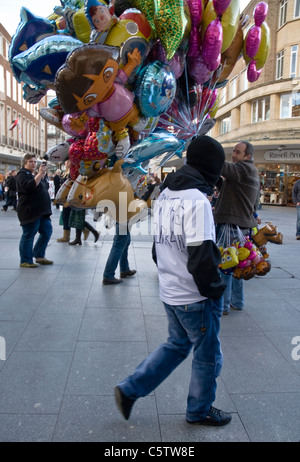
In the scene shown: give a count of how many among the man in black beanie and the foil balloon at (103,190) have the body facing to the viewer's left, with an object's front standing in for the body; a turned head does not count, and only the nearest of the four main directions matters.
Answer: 1

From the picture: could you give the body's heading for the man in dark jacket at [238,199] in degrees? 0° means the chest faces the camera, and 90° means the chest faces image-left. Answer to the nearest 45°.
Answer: approximately 135°

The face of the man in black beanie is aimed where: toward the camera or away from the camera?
away from the camera

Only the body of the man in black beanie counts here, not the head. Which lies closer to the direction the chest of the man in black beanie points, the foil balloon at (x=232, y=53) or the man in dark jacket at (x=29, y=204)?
the foil balloon

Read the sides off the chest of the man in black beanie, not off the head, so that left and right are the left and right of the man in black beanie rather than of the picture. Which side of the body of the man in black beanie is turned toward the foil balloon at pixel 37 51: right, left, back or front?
left

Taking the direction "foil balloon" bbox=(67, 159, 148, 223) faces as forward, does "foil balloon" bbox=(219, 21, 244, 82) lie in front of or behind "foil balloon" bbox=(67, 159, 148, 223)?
behind

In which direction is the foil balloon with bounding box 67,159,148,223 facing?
to the viewer's left
